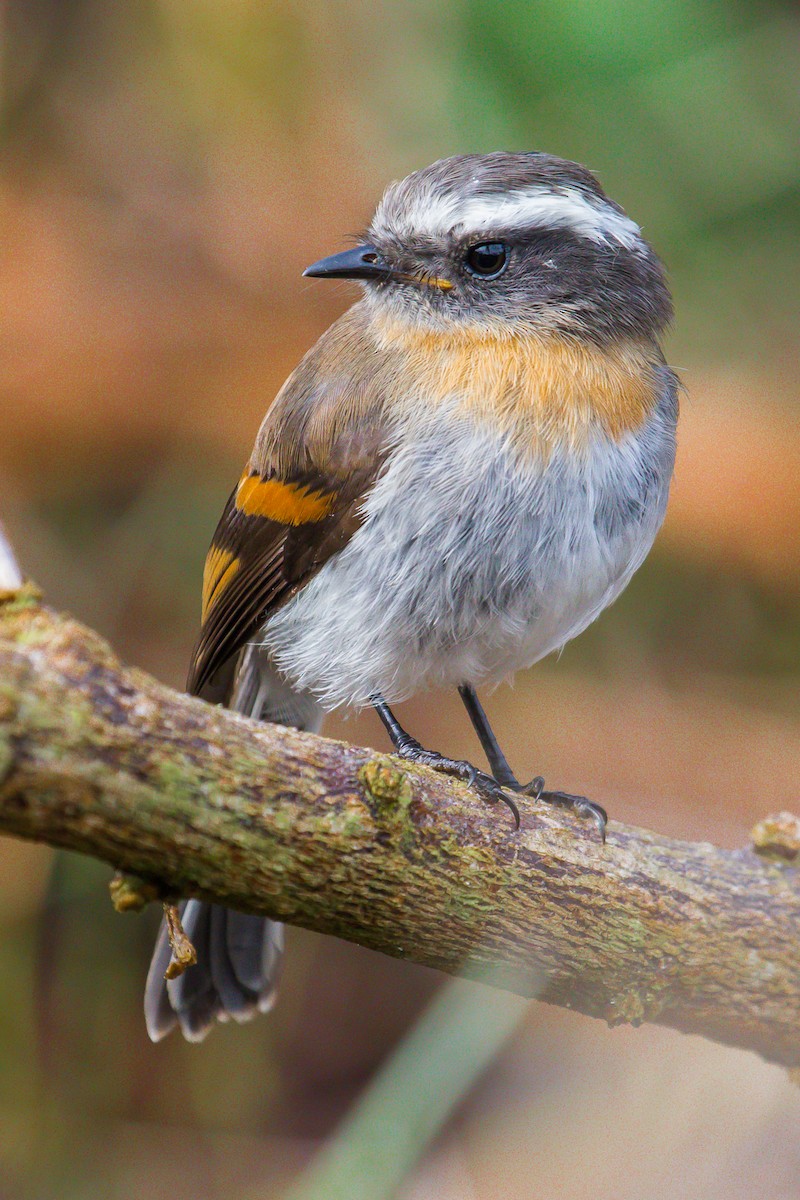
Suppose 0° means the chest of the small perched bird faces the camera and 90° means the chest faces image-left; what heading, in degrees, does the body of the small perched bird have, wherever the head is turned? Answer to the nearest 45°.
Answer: approximately 315°
